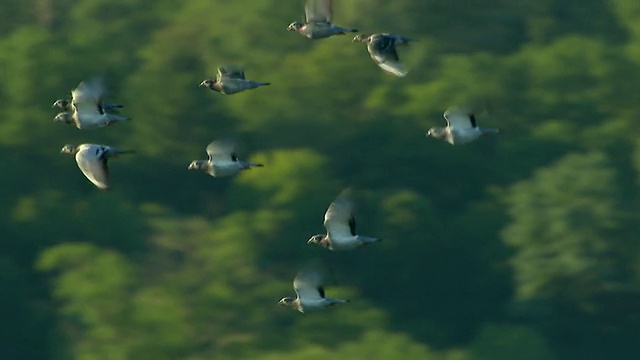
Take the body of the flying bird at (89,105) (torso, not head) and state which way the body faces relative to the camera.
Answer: to the viewer's left

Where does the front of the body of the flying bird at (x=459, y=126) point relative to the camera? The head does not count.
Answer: to the viewer's left

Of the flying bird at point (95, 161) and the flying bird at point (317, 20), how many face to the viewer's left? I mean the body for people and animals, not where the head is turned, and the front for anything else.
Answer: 2

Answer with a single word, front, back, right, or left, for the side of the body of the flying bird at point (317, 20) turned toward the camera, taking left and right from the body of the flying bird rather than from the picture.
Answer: left

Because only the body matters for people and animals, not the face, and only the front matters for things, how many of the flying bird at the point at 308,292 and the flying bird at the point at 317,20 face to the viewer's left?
2

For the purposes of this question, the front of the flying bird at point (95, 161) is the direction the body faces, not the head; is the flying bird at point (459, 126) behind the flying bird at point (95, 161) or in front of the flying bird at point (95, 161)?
behind

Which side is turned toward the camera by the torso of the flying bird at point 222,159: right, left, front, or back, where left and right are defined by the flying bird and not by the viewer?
left

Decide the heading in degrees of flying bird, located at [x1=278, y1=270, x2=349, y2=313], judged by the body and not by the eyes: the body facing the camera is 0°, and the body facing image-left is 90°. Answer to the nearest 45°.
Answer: approximately 90°

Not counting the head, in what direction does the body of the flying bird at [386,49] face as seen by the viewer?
to the viewer's left

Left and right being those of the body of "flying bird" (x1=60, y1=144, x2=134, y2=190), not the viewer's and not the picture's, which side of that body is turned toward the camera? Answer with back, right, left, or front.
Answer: left
